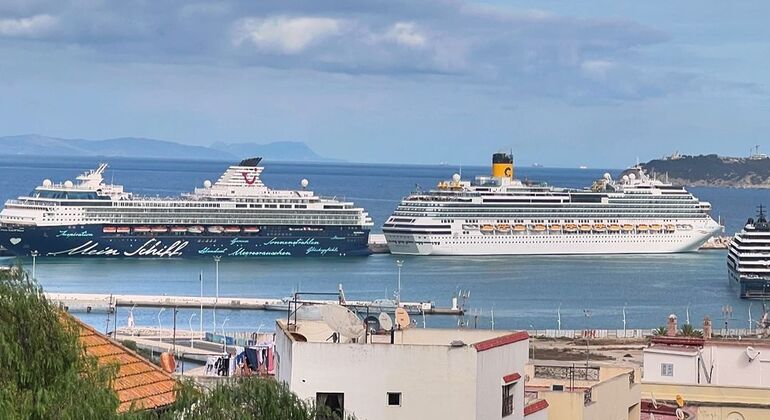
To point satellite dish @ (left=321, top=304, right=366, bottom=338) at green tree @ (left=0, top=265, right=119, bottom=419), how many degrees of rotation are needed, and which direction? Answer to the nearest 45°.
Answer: approximately 90° to its right

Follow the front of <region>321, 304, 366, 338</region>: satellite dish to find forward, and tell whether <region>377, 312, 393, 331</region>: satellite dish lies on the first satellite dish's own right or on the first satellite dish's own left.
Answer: on the first satellite dish's own left

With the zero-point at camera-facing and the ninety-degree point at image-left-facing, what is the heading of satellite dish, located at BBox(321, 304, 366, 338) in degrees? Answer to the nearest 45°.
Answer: approximately 315°

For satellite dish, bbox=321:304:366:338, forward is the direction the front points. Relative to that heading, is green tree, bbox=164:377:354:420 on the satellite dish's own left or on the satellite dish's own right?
on the satellite dish's own right

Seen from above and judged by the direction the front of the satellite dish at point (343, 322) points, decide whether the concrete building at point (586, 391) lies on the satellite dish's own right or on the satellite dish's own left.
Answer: on the satellite dish's own left
